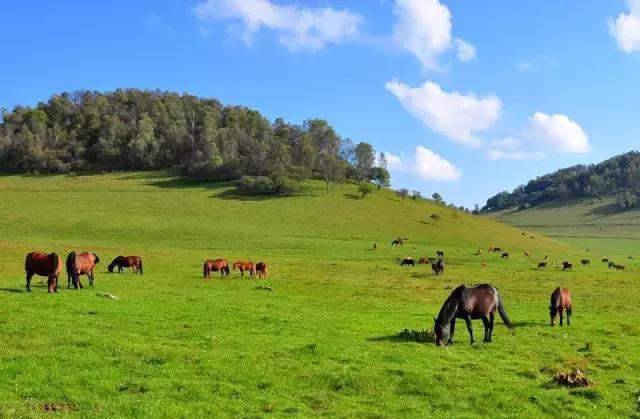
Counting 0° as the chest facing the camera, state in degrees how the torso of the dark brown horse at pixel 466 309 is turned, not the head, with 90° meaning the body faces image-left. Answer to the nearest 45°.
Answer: approximately 45°

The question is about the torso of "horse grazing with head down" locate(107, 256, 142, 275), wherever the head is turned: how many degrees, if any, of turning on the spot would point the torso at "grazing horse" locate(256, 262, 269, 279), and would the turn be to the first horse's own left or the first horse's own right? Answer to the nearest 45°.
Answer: approximately 180°

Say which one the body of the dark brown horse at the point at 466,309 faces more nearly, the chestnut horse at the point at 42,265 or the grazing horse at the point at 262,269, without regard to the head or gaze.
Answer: the chestnut horse

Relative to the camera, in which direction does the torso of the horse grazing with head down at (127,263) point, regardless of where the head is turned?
to the viewer's left
